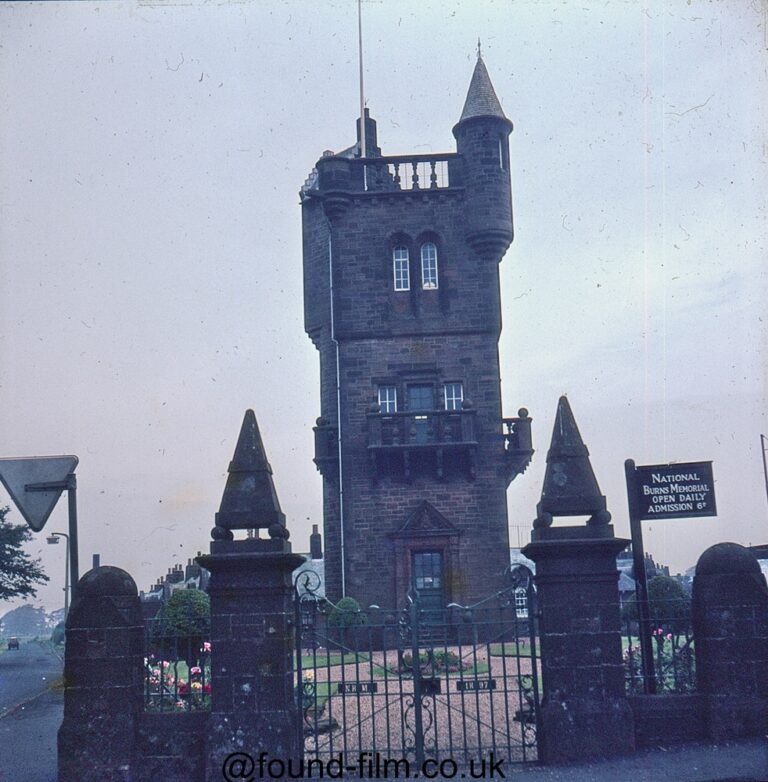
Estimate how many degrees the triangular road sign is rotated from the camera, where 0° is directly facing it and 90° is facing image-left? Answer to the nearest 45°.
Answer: approximately 180°

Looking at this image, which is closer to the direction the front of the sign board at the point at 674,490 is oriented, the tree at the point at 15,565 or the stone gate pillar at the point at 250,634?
the stone gate pillar

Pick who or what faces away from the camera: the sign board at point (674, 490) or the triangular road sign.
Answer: the triangular road sign

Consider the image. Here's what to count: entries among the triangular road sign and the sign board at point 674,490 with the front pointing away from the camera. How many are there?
1

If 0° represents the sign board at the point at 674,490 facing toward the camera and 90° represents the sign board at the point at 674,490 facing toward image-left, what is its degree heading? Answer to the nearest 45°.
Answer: approximately 0°

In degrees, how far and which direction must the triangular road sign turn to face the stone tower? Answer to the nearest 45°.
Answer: approximately 45° to its right

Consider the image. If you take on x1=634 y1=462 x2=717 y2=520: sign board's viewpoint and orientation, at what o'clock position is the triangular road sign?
The triangular road sign is roughly at 2 o'clock from the sign board.

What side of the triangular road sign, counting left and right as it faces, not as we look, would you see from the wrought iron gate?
right
